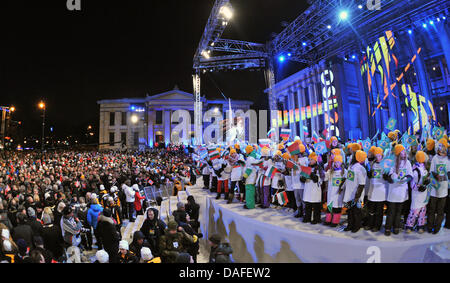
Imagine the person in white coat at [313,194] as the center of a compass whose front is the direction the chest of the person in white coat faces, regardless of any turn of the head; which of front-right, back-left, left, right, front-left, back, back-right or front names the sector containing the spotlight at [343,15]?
back-right

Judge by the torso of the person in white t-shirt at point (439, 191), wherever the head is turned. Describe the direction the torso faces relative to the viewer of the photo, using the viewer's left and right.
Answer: facing the viewer and to the left of the viewer

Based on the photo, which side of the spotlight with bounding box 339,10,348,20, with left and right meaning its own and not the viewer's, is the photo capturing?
front

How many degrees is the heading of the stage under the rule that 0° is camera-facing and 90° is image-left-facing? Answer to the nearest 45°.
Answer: approximately 45°

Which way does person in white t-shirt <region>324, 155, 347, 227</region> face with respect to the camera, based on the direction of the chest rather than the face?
toward the camera

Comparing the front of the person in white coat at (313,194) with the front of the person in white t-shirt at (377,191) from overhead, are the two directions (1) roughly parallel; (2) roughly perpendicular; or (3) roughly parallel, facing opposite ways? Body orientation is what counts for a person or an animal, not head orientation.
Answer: roughly parallel

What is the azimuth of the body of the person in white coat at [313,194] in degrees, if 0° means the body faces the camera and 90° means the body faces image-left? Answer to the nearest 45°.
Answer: approximately 45°

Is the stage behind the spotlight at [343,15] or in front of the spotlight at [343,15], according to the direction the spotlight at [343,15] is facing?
in front

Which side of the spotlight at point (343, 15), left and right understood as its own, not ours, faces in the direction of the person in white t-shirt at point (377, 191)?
front

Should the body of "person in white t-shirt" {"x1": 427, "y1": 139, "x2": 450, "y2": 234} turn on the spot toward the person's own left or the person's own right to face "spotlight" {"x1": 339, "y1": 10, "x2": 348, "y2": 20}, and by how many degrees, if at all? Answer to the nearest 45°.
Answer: approximately 135° to the person's own right
